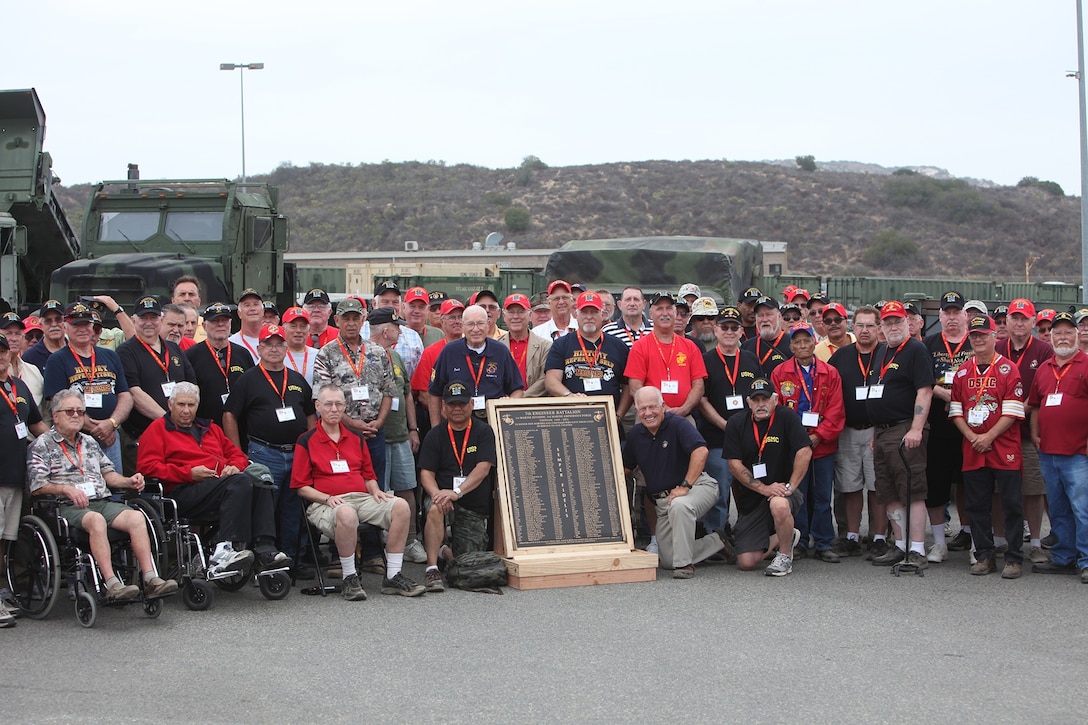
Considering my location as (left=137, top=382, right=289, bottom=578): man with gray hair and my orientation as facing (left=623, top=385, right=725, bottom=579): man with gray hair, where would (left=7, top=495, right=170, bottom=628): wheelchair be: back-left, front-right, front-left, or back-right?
back-right

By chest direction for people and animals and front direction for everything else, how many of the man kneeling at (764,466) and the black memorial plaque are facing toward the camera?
2

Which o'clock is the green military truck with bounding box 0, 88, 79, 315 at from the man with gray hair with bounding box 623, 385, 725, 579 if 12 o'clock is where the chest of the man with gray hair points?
The green military truck is roughly at 3 o'clock from the man with gray hair.

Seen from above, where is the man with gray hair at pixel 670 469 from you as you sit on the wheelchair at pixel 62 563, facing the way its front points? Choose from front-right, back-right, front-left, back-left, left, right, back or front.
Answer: front-left

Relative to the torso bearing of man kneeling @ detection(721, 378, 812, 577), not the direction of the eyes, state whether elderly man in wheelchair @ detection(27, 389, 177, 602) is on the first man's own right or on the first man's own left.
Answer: on the first man's own right

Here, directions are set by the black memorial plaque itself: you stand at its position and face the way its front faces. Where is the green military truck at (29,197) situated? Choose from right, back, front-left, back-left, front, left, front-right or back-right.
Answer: back-right

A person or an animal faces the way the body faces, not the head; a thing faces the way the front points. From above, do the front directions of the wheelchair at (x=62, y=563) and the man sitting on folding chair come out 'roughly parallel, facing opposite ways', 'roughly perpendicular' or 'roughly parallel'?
roughly parallel

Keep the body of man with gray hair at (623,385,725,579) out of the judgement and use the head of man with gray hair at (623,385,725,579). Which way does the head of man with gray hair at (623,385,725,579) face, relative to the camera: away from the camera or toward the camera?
toward the camera

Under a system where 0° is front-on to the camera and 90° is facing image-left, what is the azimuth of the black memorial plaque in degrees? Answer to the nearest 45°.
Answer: approximately 0°

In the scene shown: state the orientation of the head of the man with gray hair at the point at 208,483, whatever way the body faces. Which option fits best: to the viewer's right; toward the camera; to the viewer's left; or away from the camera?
toward the camera

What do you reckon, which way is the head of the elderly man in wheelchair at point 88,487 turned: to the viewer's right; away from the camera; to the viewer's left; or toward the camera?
toward the camera

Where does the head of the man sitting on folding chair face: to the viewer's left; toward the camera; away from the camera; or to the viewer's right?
toward the camera

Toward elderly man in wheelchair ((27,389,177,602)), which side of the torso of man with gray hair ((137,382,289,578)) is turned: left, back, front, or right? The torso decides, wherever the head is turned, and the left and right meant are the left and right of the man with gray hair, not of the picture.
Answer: right
